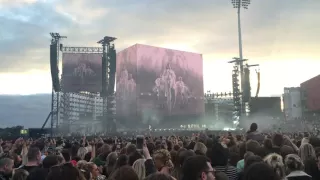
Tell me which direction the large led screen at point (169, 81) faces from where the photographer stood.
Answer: facing the viewer and to the right of the viewer

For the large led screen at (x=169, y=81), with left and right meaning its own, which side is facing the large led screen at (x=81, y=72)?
right

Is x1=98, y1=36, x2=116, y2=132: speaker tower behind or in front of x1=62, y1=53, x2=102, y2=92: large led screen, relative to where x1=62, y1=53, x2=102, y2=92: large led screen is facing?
in front

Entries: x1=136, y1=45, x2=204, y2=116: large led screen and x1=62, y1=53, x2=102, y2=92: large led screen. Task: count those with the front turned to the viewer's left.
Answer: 0

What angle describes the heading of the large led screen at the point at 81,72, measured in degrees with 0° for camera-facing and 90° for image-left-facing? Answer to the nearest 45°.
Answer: approximately 0°

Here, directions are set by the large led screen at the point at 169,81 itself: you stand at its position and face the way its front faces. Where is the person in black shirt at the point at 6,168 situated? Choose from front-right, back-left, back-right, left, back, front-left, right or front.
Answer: front-right

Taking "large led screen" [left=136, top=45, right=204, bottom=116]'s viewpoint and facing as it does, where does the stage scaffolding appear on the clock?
The stage scaffolding is roughly at 4 o'clock from the large led screen.

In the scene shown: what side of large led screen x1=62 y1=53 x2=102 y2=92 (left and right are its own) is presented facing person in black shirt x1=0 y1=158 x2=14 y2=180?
front

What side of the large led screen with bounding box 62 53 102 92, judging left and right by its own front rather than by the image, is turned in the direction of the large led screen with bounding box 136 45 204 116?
left

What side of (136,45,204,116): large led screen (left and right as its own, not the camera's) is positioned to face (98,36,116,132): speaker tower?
right

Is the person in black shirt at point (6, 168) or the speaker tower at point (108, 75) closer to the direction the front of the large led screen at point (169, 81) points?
the person in black shirt
